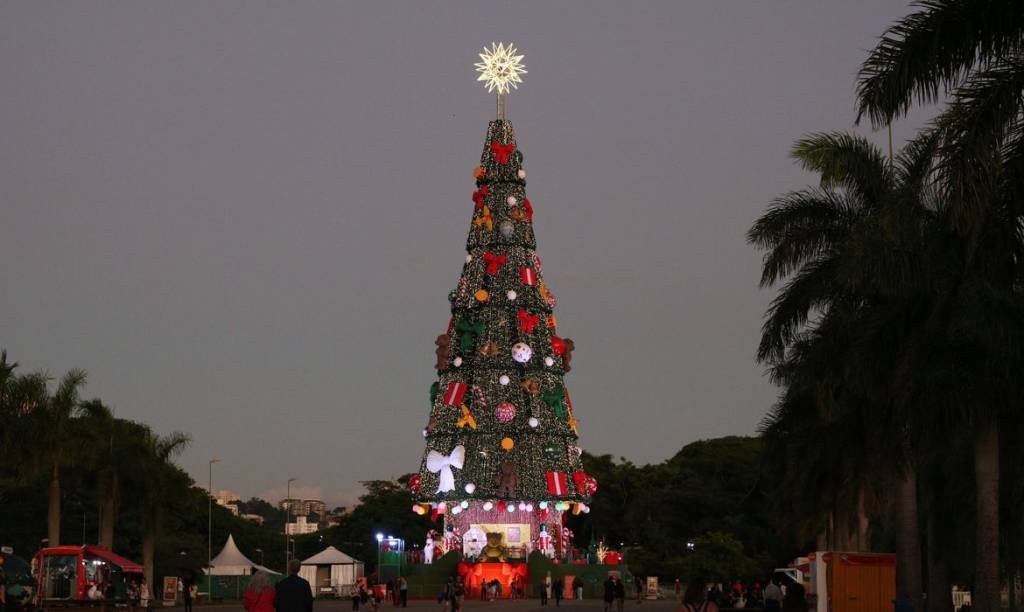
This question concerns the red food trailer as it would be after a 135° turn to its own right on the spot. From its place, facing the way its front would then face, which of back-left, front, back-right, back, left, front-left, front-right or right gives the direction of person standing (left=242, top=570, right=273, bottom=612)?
left

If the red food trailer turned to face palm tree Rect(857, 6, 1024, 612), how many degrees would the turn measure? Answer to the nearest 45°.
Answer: approximately 45° to its right

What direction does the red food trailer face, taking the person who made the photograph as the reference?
facing the viewer and to the right of the viewer

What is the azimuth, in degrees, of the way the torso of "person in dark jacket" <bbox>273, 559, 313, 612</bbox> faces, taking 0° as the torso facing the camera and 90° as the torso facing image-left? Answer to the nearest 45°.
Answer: approximately 180°

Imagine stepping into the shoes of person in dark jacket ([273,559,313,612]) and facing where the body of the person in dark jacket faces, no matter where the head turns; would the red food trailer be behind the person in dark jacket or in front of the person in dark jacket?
in front

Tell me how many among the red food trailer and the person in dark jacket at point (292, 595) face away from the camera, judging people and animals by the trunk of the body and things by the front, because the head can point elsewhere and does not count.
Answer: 1

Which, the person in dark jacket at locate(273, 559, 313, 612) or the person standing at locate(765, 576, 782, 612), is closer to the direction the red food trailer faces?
the person standing

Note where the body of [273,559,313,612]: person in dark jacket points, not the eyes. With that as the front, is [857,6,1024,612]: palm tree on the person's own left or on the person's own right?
on the person's own right

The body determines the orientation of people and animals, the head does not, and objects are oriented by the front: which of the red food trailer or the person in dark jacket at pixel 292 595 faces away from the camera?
the person in dark jacket

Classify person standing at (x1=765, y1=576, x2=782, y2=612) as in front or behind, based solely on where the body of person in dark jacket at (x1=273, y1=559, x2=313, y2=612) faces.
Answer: in front
